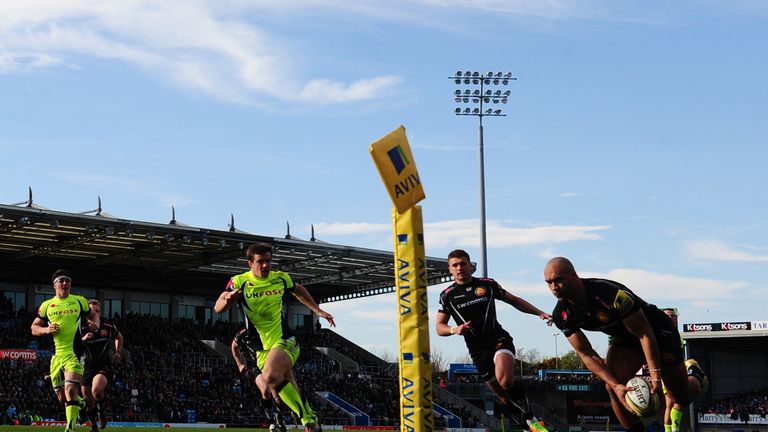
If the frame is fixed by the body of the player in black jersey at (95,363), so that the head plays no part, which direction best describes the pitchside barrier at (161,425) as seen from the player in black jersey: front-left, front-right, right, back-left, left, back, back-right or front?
back

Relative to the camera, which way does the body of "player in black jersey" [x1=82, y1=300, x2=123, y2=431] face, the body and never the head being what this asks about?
toward the camera

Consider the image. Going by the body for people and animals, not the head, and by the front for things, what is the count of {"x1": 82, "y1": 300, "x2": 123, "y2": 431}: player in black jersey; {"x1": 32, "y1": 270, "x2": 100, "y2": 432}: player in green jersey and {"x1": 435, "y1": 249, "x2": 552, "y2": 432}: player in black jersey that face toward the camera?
3

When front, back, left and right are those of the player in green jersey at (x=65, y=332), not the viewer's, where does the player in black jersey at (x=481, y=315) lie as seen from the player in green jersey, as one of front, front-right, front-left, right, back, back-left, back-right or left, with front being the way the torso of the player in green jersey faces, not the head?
front-left

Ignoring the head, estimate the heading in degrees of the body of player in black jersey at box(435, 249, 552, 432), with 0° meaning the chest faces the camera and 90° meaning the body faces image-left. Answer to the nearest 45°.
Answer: approximately 0°

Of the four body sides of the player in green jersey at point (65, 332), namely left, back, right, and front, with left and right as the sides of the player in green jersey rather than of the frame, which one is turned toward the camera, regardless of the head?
front
